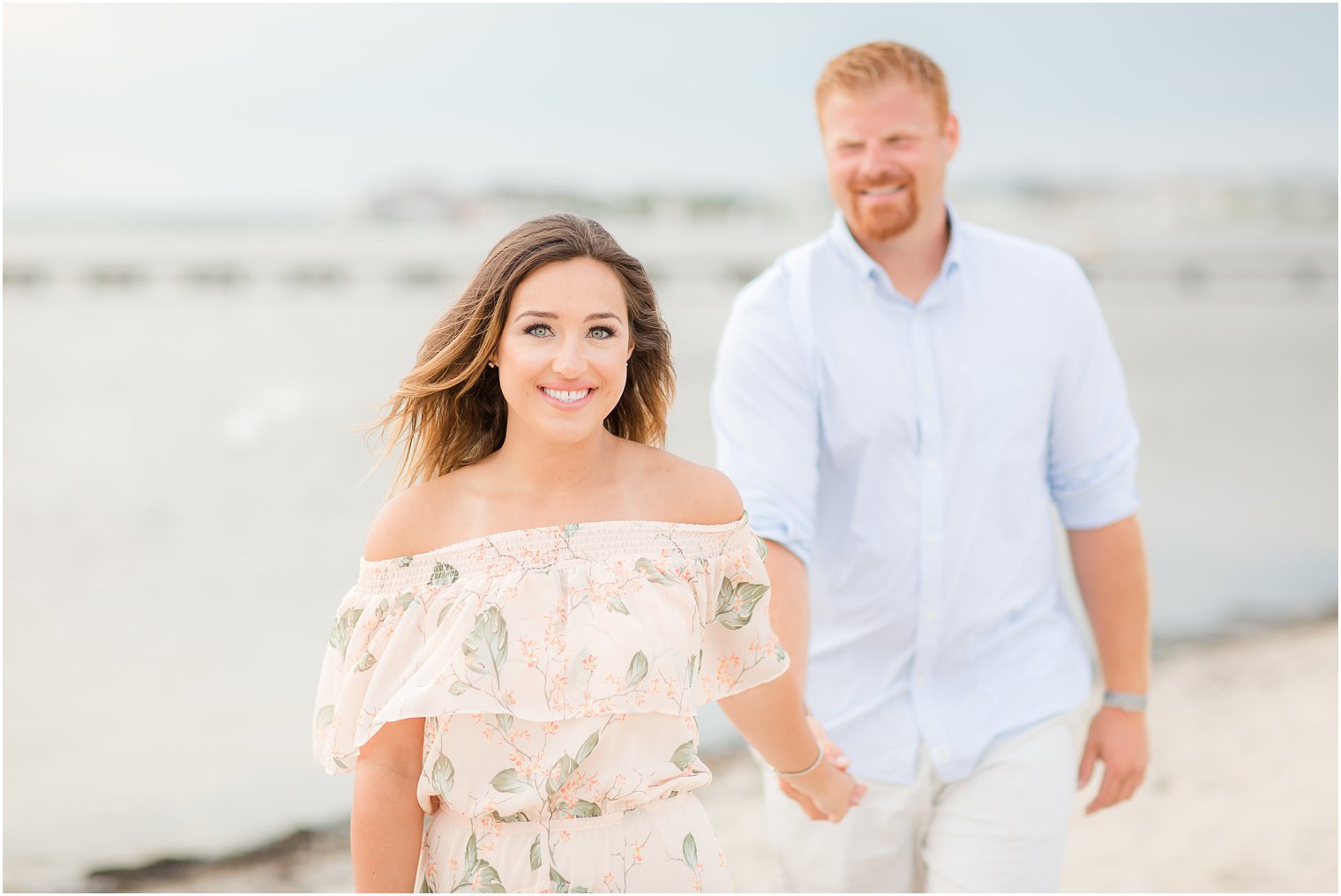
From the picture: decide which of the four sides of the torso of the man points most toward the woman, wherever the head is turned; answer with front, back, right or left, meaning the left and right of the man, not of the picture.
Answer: front

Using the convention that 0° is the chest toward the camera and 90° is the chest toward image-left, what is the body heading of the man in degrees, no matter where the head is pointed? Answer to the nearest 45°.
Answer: approximately 0°

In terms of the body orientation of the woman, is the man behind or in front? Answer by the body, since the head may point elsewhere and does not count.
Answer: behind

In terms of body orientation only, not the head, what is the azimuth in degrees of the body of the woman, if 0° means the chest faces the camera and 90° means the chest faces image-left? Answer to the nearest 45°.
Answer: approximately 0°

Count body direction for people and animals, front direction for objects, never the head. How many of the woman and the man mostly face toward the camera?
2
